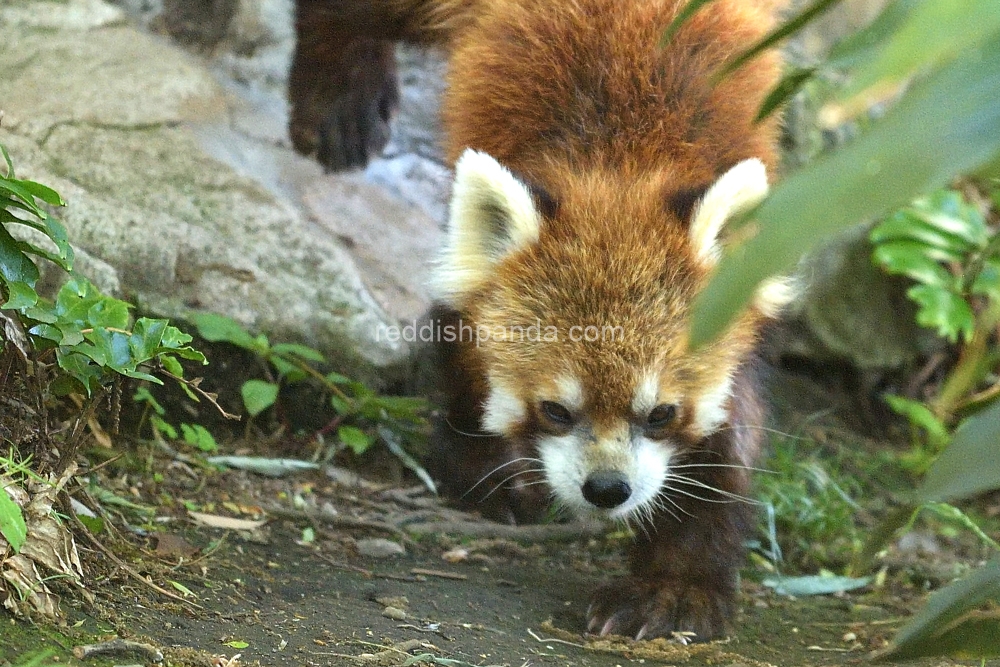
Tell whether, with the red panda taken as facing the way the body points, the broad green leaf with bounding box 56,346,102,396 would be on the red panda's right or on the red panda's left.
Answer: on the red panda's right

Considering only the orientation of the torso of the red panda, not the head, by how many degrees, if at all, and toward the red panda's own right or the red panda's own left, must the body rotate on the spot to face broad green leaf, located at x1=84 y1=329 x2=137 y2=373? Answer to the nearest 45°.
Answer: approximately 45° to the red panda's own right

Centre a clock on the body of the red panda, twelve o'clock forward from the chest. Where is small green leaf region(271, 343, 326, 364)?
The small green leaf is roughly at 4 o'clock from the red panda.

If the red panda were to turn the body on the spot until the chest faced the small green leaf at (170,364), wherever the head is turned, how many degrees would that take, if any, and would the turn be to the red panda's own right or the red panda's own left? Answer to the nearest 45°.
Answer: approximately 45° to the red panda's own right

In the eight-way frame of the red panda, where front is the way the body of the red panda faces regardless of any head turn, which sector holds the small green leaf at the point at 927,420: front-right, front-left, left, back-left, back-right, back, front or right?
back-left

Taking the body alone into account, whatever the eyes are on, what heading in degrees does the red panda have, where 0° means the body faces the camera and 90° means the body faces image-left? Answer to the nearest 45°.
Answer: approximately 0°

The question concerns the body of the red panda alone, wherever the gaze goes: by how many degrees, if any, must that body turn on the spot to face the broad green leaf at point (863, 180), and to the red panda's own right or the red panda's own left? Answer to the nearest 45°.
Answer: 0° — it already faces it

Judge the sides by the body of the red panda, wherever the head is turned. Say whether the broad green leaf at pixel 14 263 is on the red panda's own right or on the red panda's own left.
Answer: on the red panda's own right
